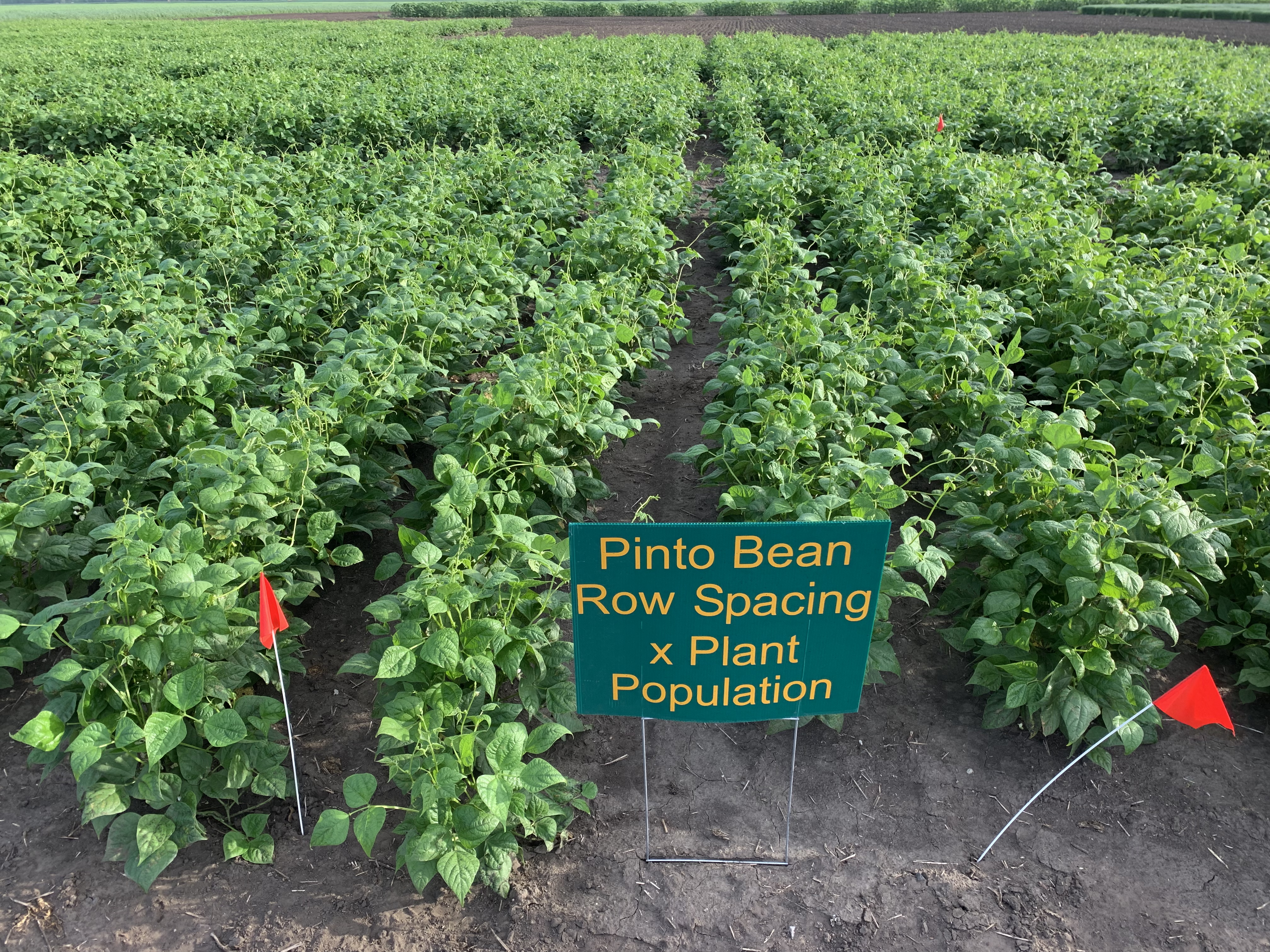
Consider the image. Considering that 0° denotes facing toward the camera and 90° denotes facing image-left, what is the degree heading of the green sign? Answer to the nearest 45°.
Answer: approximately 0°

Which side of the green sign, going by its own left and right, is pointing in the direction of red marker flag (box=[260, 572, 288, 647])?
right

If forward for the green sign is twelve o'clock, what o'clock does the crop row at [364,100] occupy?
The crop row is roughly at 5 o'clock from the green sign.

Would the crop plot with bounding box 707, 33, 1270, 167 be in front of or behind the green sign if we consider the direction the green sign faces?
behind

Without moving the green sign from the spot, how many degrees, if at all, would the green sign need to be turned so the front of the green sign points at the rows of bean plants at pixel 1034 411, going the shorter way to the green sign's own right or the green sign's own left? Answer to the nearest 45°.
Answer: approximately 135° to the green sign's own left

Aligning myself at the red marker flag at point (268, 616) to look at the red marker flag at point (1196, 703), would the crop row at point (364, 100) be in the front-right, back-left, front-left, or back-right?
back-left

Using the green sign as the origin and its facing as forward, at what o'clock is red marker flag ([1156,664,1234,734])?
The red marker flag is roughly at 9 o'clock from the green sign.
